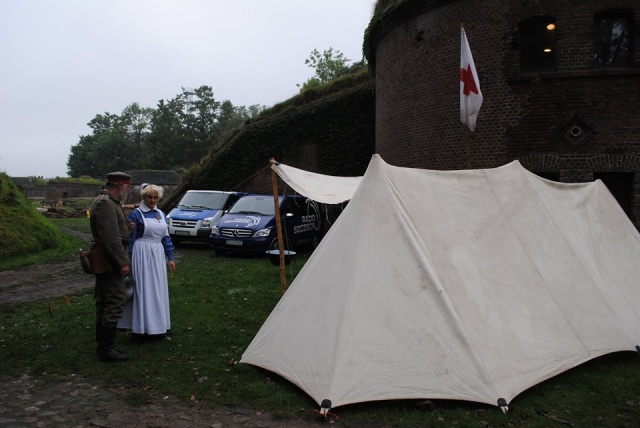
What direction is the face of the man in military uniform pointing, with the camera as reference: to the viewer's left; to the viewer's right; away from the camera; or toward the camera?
to the viewer's right

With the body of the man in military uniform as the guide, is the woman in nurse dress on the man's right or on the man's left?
on the man's left

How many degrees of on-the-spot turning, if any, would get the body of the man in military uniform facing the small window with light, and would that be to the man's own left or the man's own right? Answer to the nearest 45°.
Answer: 0° — they already face it

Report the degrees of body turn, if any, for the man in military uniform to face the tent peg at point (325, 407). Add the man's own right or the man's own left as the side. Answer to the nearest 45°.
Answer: approximately 45° to the man's own right

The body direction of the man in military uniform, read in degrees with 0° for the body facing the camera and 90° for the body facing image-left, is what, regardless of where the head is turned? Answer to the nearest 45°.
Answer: approximately 270°

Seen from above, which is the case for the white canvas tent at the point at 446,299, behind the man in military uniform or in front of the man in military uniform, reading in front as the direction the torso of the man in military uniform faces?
in front

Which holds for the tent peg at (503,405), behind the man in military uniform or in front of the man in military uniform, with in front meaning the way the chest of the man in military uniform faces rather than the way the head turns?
in front
